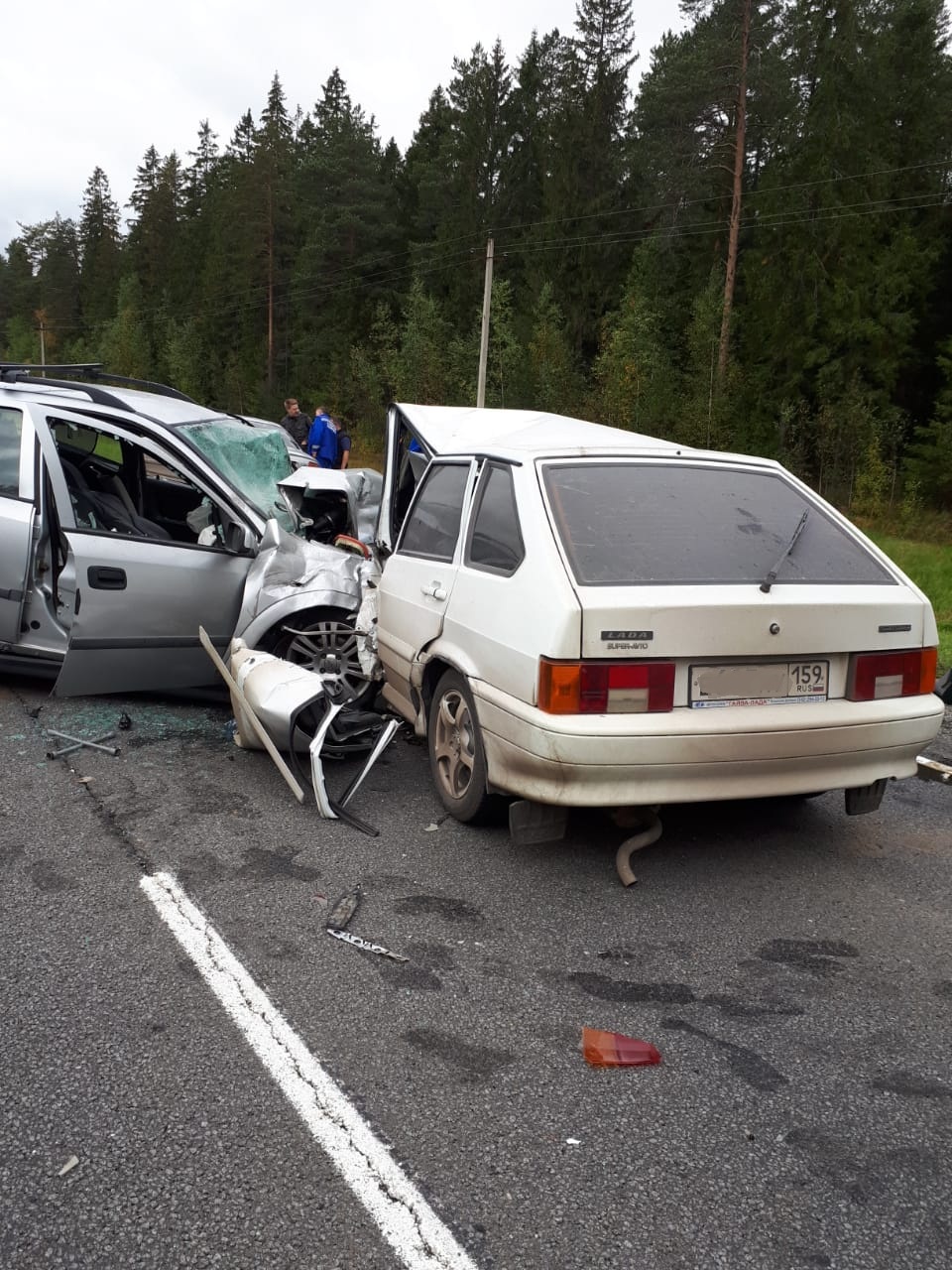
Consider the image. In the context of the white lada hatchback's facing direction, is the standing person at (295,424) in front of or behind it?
in front

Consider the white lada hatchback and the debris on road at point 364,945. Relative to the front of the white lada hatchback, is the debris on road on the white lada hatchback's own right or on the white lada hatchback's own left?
on the white lada hatchback's own left

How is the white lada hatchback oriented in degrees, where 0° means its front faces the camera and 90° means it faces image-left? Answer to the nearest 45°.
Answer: approximately 135°

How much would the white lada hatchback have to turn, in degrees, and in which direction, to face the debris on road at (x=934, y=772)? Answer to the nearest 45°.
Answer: approximately 90° to its right

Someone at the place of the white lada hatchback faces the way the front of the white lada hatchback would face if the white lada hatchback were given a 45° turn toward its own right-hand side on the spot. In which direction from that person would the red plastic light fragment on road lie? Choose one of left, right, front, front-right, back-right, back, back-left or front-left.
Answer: back

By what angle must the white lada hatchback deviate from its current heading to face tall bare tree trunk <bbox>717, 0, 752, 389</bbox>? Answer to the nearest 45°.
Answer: approximately 45° to its right

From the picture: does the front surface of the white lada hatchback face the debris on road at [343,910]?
no

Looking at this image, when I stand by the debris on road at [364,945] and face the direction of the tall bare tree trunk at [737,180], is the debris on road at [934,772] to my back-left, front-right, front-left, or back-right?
front-right
